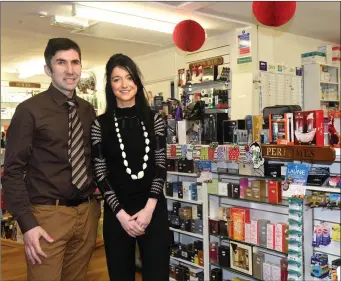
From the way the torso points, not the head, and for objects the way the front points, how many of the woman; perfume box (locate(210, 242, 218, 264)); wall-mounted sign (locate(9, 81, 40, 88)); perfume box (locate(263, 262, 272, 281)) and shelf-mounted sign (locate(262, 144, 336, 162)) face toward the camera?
5

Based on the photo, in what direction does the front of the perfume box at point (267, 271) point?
toward the camera

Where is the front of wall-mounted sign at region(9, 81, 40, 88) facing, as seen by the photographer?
facing the viewer

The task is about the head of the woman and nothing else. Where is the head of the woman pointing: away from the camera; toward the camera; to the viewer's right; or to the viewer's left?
toward the camera

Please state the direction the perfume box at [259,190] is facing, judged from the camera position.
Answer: facing the viewer and to the left of the viewer

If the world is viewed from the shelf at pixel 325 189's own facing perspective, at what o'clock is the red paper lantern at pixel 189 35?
The red paper lantern is roughly at 3 o'clock from the shelf.

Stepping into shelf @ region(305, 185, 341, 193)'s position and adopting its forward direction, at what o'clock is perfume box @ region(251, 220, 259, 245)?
The perfume box is roughly at 3 o'clock from the shelf.

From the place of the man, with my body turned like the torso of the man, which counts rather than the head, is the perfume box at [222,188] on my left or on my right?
on my left

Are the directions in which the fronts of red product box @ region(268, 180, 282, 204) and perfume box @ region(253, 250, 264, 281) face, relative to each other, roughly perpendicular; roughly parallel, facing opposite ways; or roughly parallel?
roughly parallel

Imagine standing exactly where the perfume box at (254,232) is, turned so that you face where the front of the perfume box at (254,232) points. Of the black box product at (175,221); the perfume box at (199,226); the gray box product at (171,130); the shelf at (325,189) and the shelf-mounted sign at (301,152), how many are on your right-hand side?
3

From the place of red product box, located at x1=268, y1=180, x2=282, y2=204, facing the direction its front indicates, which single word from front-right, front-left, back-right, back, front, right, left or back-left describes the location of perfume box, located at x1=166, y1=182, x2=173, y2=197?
right

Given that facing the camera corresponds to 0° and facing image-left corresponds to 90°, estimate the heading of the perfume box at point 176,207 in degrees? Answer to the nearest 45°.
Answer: approximately 45°

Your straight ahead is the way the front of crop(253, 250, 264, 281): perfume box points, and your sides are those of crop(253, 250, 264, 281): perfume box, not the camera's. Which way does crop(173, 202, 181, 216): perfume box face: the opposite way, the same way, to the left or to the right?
the same way

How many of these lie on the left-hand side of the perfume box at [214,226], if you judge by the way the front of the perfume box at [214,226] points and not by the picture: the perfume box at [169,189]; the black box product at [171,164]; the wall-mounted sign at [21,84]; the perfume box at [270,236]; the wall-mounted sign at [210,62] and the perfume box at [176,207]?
1
